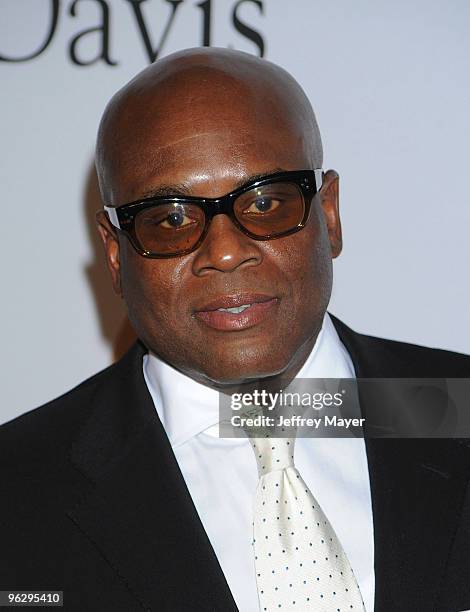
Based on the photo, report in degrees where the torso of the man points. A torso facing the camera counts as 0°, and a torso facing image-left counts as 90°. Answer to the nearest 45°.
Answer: approximately 0°
